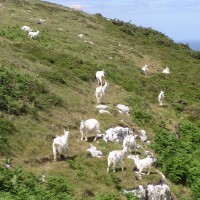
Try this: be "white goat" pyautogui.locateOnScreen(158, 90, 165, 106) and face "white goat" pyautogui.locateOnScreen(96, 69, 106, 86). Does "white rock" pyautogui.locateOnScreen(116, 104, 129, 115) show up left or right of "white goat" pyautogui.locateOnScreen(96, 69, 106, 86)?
left

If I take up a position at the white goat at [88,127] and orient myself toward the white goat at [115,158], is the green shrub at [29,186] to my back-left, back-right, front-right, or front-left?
front-right

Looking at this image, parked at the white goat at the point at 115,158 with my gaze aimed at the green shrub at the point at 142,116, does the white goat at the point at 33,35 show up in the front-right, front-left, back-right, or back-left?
front-left
